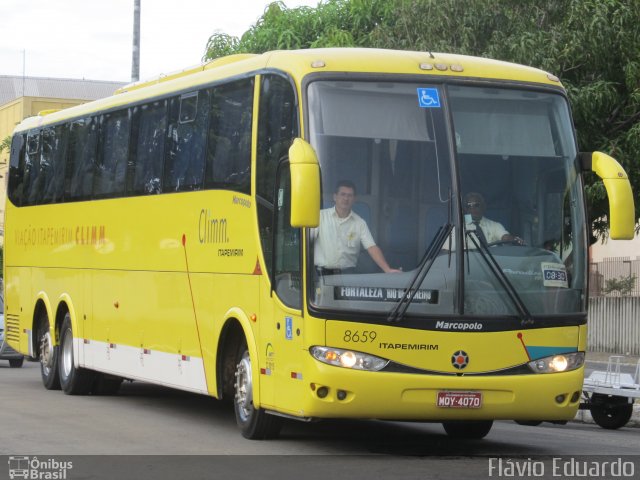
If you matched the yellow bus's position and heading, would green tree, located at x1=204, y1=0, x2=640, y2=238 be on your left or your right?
on your left

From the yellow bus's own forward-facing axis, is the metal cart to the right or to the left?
on its left

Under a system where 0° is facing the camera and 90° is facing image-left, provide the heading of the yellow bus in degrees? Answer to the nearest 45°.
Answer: approximately 315°

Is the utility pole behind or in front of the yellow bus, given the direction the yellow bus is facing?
behind
